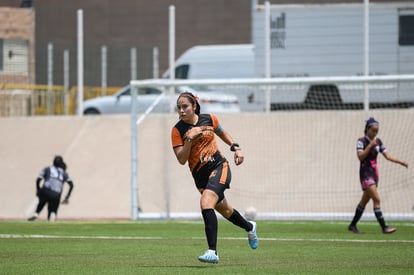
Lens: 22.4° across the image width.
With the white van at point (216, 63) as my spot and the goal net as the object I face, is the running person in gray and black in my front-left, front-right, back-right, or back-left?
front-right

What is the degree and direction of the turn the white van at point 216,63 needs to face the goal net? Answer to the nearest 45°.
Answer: approximately 90° to its left

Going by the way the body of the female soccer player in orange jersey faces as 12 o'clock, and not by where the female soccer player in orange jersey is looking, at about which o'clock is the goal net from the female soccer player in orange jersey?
The goal net is roughly at 5 o'clock from the female soccer player in orange jersey.

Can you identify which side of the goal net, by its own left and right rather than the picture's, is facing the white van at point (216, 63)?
back

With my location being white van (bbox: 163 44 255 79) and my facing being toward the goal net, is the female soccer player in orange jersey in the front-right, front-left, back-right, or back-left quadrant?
front-right

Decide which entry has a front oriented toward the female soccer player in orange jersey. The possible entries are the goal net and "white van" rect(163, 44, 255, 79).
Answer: the goal net

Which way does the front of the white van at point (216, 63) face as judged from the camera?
facing to the left of the viewer

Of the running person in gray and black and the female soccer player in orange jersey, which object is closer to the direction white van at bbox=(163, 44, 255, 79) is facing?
the running person in gray and black

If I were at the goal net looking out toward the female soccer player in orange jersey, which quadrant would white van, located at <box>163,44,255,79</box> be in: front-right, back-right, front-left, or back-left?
back-right

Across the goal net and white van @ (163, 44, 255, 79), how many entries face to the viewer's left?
1

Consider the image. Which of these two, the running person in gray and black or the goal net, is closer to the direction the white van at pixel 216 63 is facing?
the running person in gray and black

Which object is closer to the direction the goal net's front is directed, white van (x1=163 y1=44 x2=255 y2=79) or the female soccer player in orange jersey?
the female soccer player in orange jersey

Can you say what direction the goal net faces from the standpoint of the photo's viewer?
facing the viewer

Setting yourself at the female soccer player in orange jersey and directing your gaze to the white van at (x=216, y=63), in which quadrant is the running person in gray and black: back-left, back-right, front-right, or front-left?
front-left
